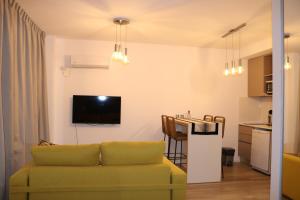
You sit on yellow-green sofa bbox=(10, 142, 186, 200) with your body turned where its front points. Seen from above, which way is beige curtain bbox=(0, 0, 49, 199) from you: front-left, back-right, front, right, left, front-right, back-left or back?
front-left

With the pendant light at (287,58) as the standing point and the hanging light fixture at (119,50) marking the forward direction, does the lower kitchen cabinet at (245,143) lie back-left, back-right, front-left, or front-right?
front-right

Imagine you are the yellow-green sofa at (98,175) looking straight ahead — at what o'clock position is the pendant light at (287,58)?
The pendant light is roughly at 3 o'clock from the yellow-green sofa.

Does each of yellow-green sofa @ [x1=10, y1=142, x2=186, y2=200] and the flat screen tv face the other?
yes

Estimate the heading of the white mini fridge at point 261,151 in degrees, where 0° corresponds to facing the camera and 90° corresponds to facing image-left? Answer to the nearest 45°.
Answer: approximately 45°

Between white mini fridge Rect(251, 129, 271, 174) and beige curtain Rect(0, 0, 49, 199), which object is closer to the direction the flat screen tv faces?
the beige curtain

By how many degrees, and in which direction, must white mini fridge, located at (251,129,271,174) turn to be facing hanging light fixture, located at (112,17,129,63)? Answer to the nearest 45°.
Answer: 0° — it already faces it

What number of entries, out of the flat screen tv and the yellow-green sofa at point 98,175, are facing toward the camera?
1

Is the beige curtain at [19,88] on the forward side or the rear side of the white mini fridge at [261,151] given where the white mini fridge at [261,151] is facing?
on the forward side

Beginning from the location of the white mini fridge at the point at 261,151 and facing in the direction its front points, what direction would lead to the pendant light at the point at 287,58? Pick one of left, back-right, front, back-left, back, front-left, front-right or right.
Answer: front-left

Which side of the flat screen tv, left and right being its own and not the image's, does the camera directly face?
front

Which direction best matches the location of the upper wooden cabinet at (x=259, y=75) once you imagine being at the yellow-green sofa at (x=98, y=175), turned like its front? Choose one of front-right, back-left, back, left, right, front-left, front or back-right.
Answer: front-right

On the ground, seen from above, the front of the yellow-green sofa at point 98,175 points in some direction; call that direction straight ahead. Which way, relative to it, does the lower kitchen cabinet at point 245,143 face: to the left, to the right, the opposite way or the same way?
to the left

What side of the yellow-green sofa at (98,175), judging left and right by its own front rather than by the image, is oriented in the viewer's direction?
back

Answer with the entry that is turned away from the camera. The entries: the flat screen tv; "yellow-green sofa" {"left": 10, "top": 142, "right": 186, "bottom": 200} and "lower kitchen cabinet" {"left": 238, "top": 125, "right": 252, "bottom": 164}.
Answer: the yellow-green sofa

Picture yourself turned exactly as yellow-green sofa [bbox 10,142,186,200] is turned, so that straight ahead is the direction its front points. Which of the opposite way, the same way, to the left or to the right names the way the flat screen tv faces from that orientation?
the opposite way

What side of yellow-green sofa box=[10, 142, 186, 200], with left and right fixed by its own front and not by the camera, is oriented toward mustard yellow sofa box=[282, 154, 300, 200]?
right

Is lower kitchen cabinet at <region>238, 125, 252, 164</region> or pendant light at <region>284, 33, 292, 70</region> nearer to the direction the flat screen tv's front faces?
the pendant light
